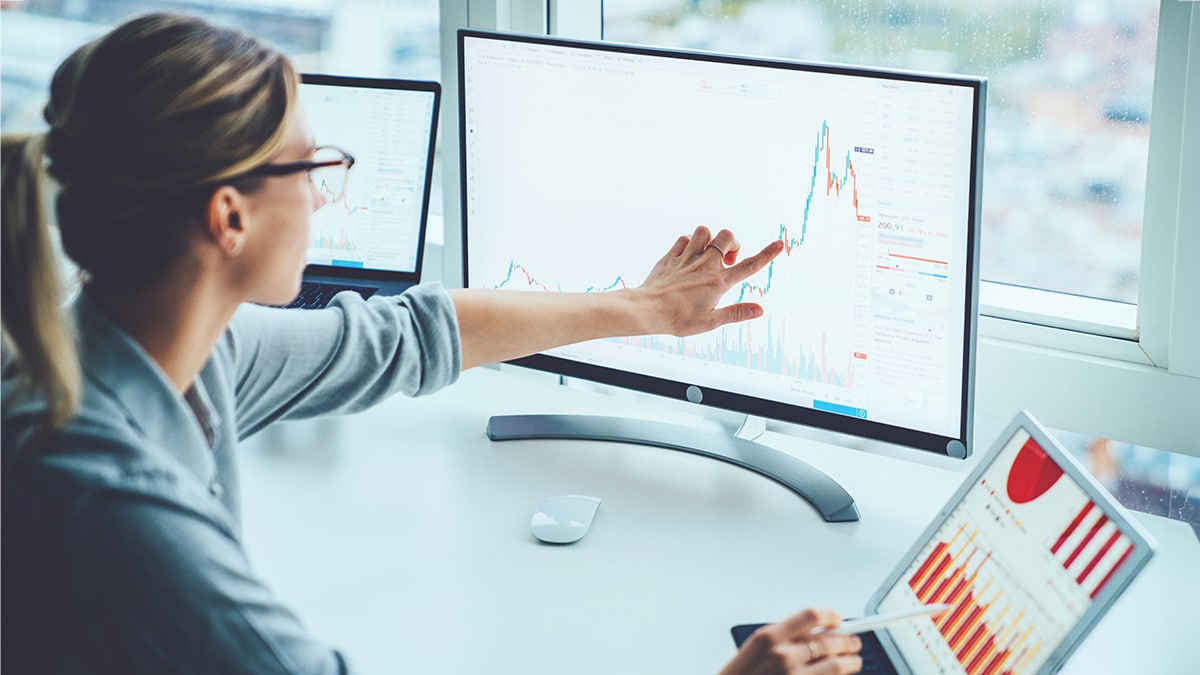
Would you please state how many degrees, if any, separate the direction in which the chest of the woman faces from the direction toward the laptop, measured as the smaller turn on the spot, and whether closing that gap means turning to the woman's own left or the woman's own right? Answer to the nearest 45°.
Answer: approximately 90° to the woman's own left

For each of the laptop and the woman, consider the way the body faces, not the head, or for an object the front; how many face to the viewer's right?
1

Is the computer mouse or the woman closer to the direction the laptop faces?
the woman

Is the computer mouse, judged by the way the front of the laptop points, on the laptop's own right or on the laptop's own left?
on the laptop's own left

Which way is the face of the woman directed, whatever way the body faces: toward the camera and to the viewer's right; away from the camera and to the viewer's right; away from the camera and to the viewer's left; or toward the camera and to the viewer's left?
away from the camera and to the viewer's right

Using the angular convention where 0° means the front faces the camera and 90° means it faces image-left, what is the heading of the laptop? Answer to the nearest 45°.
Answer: approximately 45°

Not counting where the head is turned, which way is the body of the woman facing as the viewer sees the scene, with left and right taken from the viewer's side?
facing to the right of the viewer
